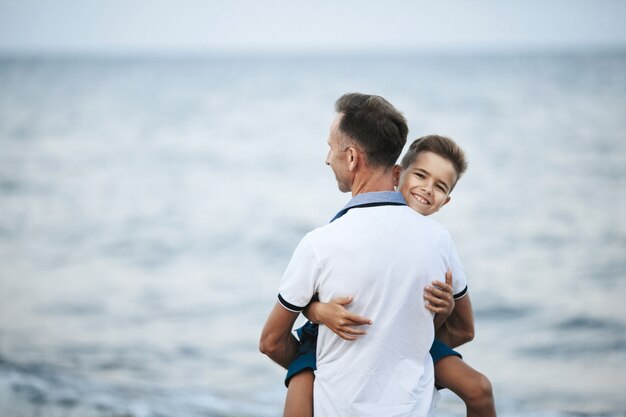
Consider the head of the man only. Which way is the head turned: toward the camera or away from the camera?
away from the camera

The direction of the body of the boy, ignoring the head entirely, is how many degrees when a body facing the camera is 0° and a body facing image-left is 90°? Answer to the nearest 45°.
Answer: approximately 0°
